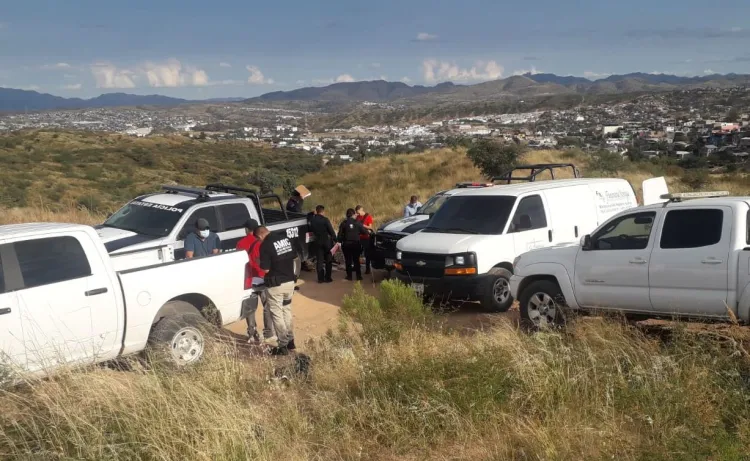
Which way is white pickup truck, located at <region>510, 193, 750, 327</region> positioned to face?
to the viewer's left

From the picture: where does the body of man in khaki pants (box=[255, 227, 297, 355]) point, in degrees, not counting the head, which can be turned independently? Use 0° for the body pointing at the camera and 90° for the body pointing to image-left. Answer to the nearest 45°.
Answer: approximately 135°

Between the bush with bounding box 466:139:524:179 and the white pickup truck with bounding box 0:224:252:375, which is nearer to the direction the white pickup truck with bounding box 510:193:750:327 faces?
the white pickup truck

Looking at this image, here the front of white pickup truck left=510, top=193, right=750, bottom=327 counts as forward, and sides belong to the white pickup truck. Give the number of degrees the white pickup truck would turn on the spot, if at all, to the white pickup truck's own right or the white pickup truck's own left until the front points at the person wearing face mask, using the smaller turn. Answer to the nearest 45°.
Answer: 0° — it already faces them

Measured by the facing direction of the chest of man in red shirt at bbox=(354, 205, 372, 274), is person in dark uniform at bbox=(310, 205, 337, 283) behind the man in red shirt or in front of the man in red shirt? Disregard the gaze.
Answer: in front

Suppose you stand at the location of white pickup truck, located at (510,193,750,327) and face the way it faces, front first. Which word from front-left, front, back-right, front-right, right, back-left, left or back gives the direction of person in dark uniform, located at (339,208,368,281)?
front-right

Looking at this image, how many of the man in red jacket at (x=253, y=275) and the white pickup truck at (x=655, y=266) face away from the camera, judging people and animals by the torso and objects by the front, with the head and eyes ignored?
1

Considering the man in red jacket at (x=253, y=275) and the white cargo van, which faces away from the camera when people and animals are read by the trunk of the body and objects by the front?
the man in red jacket

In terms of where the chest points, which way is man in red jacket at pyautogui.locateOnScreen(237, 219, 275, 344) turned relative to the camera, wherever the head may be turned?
away from the camera

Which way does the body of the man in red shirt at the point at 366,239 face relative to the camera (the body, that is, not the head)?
to the viewer's left
